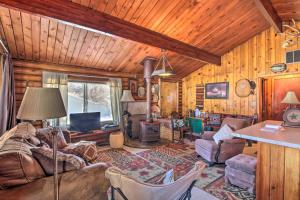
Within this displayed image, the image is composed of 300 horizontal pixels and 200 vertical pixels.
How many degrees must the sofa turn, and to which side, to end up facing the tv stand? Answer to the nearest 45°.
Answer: approximately 90° to its left

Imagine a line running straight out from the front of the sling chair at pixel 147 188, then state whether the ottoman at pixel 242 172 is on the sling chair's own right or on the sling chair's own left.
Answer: on the sling chair's own right

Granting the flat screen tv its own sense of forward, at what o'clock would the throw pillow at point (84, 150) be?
The throw pillow is roughly at 12 o'clock from the flat screen tv.

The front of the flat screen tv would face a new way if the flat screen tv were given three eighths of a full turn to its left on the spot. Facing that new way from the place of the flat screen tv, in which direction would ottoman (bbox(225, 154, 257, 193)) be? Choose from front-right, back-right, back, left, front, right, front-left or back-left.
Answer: right

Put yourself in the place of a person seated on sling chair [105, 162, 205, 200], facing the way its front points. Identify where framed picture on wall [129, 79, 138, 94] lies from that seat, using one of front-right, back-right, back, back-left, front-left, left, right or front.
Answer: front

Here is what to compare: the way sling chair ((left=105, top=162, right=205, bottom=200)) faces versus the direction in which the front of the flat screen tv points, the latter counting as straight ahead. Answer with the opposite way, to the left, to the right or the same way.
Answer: the opposite way

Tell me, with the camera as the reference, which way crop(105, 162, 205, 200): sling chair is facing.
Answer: facing away from the viewer

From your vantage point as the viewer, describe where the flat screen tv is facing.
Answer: facing the viewer

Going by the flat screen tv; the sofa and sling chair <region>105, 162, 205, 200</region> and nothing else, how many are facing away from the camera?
1

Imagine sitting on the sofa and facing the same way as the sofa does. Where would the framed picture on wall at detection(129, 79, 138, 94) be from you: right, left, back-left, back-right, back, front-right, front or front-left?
front-left

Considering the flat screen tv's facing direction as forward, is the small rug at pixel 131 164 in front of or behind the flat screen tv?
in front

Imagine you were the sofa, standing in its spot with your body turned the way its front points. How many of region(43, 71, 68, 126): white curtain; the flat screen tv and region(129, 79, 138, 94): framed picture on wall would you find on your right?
0

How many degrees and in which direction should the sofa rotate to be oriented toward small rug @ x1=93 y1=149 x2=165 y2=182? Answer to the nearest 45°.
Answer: approximately 45° to its left

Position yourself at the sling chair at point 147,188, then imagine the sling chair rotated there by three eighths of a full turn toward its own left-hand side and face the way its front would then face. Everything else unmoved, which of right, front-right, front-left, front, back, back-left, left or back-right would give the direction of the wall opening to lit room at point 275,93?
back

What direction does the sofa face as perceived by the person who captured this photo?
facing to the right of the viewer

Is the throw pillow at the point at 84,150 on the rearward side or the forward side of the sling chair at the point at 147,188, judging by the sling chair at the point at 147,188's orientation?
on the forward side

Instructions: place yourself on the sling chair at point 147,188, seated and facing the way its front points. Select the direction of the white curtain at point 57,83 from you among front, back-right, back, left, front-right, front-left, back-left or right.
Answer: front-left

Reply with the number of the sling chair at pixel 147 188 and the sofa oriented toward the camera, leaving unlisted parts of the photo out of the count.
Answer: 0

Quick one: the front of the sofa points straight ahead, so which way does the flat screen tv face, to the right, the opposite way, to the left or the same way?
to the right

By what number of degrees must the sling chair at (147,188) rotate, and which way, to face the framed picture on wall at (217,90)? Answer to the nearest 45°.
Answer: approximately 45° to its right

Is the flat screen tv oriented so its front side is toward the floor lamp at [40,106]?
yes

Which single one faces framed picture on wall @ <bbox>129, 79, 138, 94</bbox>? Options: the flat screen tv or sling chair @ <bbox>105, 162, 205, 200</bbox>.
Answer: the sling chair

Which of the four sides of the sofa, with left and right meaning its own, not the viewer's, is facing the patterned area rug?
front
